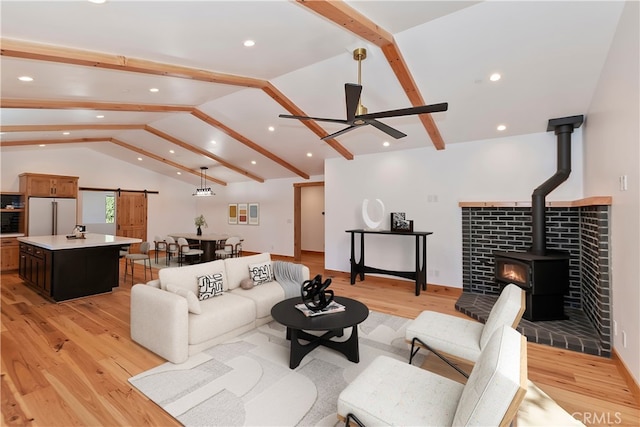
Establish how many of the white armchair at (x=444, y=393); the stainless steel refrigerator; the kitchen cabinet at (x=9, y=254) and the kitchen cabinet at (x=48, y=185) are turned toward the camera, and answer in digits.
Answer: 3

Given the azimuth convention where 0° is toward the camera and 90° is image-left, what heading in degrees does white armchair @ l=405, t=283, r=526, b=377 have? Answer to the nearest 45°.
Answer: approximately 135°

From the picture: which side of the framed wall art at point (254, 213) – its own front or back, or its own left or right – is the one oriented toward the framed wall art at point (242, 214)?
right

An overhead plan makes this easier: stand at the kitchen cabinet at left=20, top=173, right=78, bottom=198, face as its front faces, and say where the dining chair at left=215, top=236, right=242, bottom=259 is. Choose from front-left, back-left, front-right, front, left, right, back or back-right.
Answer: front-left

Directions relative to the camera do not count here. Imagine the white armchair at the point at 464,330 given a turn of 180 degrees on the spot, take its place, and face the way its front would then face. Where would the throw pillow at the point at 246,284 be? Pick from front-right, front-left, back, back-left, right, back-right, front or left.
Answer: back-right

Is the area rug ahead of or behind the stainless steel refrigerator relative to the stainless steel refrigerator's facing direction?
ahead

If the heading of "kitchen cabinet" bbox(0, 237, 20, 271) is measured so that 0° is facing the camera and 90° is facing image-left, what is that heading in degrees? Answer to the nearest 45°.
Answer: approximately 0°

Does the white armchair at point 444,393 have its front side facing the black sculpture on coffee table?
yes

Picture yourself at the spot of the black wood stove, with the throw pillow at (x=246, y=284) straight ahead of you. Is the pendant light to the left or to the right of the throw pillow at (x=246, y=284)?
right

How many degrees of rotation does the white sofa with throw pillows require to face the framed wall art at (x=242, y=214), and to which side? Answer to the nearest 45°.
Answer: approximately 135° to its left
